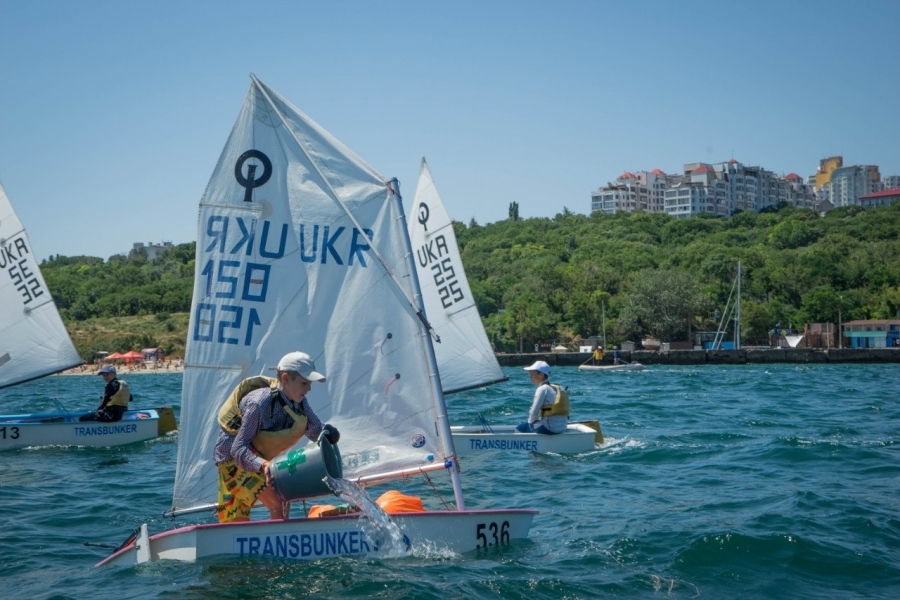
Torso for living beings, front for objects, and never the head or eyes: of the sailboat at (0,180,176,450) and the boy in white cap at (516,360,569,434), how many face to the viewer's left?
2

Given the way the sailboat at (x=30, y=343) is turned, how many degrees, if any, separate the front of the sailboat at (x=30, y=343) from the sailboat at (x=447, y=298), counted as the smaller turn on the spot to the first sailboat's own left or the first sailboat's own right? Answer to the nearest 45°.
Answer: approximately 180°

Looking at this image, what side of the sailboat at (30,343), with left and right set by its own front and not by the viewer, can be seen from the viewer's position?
left

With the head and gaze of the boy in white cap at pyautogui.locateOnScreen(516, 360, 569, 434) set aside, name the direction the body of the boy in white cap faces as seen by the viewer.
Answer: to the viewer's left
